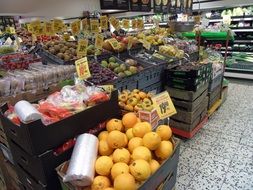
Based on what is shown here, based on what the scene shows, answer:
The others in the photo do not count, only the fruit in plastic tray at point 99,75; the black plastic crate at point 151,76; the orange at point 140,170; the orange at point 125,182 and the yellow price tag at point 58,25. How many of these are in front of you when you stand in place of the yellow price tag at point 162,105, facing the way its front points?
2

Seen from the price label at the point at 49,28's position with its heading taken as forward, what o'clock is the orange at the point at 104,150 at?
The orange is roughly at 12 o'clock from the price label.

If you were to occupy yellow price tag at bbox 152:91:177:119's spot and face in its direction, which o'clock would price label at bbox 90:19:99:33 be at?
The price label is roughly at 5 o'clock from the yellow price tag.

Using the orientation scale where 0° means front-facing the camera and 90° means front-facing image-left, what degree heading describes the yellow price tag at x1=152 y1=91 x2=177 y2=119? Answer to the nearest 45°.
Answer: approximately 0°

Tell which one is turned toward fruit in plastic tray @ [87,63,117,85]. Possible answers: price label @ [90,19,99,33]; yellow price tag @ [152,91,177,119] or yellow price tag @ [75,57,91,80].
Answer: the price label

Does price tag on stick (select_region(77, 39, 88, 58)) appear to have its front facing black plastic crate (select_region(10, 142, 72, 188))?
yes
